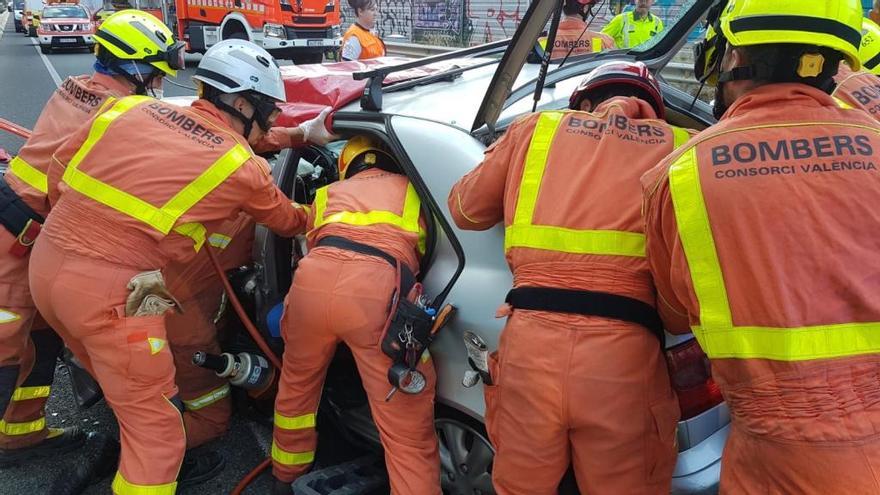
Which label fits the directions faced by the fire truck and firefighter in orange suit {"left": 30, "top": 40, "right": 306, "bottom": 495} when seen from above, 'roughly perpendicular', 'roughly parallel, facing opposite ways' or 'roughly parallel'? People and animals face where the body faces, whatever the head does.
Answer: roughly perpendicular

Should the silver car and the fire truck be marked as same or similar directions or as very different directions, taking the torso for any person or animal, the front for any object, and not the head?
very different directions

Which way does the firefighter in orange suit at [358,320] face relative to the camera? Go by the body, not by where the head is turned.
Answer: away from the camera

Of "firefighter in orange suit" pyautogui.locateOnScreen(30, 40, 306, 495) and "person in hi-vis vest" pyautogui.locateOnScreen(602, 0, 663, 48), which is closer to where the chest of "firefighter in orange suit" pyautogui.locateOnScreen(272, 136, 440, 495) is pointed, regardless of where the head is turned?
the person in hi-vis vest

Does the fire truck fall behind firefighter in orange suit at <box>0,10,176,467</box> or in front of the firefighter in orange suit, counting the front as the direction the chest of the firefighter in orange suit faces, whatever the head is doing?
in front

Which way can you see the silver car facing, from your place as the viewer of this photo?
facing away from the viewer and to the left of the viewer

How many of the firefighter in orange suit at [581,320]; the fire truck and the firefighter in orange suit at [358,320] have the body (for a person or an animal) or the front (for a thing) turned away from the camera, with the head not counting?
2

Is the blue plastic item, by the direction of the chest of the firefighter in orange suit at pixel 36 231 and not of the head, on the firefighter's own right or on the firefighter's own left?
on the firefighter's own right

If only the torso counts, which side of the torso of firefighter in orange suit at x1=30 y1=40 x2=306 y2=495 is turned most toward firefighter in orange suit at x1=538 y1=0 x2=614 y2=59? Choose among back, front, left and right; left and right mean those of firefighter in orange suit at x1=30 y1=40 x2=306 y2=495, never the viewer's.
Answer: front

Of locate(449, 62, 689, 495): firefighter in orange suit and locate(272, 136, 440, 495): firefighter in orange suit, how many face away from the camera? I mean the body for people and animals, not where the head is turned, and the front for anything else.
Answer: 2

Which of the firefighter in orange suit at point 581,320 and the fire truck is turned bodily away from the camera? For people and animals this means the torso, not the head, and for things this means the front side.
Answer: the firefighter in orange suit

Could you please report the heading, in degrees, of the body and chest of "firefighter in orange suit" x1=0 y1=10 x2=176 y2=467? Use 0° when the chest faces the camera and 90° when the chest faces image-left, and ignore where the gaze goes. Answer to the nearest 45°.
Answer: approximately 225°

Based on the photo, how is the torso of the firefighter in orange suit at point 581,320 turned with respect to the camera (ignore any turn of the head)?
away from the camera

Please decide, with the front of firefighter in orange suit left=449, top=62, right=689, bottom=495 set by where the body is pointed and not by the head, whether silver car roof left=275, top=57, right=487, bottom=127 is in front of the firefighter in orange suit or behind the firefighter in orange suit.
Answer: in front
